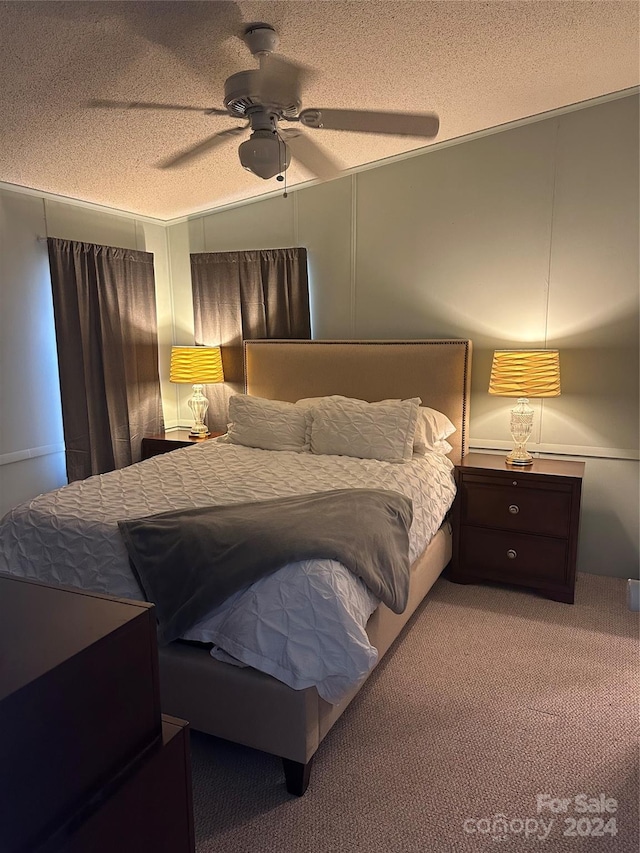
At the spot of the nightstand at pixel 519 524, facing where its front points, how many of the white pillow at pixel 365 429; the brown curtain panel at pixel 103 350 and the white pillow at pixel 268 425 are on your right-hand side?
3

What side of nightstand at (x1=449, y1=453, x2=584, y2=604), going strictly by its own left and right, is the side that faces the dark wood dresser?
front

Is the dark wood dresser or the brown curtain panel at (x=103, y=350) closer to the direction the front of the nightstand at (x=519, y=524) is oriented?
the dark wood dresser

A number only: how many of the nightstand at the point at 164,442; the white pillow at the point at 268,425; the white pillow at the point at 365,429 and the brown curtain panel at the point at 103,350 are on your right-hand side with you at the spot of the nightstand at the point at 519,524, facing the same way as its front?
4

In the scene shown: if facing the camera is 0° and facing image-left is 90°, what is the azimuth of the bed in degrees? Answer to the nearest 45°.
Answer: approximately 45°

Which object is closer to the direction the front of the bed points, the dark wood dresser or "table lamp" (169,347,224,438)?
the dark wood dresser

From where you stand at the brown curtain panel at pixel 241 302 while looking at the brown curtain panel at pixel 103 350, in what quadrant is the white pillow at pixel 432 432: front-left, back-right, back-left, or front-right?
back-left

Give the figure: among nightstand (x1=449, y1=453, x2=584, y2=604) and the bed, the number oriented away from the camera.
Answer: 0

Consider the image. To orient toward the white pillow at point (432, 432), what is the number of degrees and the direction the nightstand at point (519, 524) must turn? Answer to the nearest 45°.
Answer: approximately 90° to its right

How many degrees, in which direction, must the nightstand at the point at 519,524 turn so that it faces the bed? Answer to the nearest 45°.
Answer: approximately 45° to its right

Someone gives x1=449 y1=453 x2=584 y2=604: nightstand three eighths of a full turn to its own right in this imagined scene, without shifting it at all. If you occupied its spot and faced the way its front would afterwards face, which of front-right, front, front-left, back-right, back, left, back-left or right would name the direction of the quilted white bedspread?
left

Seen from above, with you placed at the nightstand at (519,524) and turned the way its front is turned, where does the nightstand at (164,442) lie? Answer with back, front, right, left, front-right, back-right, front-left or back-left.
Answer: right
